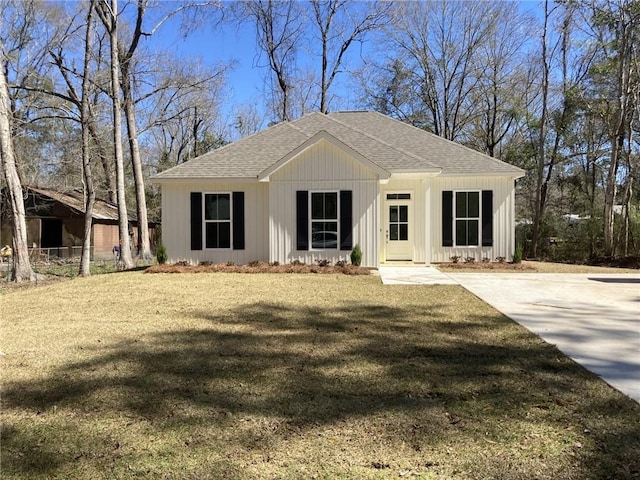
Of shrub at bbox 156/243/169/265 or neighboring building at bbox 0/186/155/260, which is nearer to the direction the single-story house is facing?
the shrub

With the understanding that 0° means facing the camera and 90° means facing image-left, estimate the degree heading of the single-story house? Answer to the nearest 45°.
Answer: approximately 0°

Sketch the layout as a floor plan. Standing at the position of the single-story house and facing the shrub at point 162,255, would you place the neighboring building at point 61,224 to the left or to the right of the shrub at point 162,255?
right

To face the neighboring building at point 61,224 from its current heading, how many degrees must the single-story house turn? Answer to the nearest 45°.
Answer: approximately 135° to its right

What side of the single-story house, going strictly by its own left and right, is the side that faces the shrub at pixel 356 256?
front

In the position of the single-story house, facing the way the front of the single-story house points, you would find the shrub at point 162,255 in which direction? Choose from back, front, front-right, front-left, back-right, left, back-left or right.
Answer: right

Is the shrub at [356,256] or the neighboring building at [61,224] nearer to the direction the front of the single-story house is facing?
the shrub
